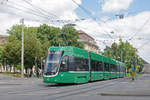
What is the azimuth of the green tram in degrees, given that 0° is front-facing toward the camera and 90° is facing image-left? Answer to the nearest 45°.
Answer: approximately 45°
